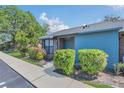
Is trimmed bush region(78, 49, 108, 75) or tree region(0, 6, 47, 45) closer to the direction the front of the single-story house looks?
the trimmed bush

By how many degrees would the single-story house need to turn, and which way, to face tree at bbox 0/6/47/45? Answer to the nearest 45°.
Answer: approximately 90° to its right

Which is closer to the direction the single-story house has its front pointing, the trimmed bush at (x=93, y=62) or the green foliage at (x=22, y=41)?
the trimmed bush

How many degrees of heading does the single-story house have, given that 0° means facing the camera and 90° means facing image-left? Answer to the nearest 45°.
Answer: approximately 45°

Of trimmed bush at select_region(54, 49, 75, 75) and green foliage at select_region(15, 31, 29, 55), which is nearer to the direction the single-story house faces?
the trimmed bush

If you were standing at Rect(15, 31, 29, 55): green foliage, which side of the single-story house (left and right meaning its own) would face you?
right

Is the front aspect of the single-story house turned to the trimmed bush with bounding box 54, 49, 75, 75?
yes
